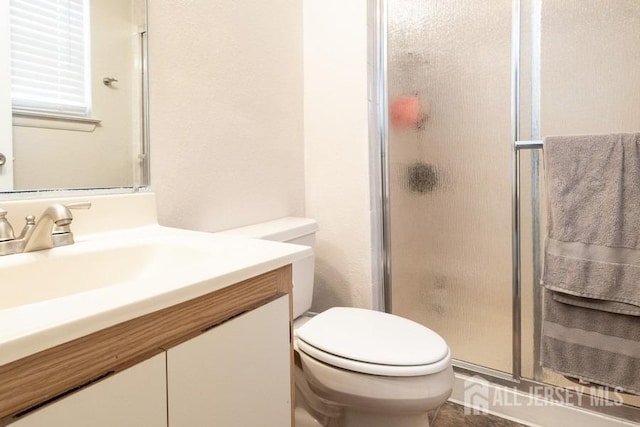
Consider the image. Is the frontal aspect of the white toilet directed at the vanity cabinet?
no

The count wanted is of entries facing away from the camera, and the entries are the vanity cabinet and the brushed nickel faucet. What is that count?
0

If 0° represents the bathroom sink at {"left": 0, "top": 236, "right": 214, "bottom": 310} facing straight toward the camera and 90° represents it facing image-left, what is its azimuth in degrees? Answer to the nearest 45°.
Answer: approximately 315°

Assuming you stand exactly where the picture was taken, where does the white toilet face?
facing the viewer and to the right of the viewer

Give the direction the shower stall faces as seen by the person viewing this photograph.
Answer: facing the viewer and to the left of the viewer

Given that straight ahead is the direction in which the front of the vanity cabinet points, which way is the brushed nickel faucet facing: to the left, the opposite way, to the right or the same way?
the same way
